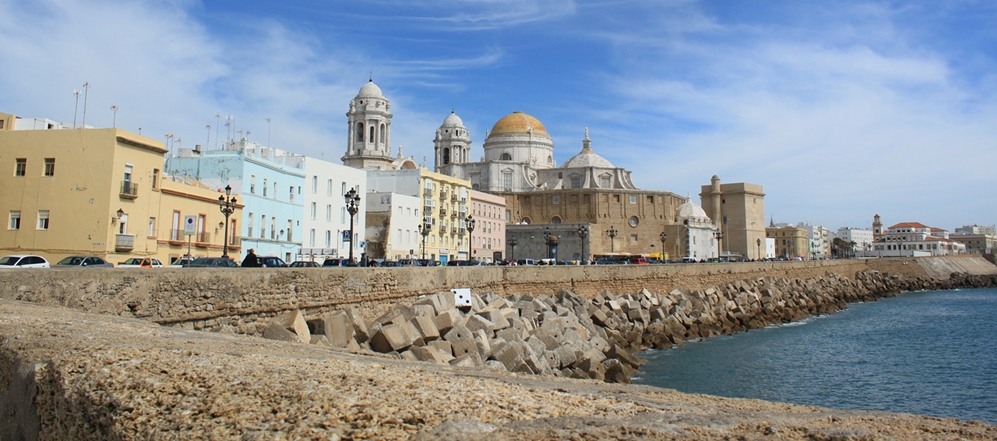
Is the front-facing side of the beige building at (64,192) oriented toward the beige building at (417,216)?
no

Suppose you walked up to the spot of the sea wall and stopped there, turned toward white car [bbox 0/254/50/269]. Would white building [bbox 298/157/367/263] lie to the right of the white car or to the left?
right

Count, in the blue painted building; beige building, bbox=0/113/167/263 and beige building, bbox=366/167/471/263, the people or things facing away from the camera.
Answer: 0

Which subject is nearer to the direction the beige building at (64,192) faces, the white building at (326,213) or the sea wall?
the sea wall

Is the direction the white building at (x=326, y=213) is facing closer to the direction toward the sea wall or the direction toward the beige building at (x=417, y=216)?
the sea wall

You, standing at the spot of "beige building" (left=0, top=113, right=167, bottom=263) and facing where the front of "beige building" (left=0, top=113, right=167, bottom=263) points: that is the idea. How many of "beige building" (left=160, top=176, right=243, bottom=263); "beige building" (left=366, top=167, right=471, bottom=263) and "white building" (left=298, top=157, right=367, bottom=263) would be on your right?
0

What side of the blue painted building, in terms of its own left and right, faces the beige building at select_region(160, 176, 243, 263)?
right

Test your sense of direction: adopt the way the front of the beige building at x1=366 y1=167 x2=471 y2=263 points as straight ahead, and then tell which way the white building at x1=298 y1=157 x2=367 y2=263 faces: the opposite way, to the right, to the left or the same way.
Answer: the same way

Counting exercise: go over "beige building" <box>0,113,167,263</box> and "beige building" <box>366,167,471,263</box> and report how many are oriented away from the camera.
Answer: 0

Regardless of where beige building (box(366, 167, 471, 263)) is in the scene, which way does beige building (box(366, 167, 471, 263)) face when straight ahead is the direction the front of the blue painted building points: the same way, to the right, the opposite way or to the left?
the same way

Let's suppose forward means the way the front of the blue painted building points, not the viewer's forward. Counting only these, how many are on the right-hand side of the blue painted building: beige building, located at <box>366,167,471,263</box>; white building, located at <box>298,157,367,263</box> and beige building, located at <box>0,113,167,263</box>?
1

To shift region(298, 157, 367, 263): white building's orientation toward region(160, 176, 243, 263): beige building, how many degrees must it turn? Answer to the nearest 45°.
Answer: approximately 90° to its right

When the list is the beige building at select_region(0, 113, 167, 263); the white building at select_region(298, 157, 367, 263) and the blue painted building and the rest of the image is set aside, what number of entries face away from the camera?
0

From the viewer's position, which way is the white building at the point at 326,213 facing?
facing the viewer and to the right of the viewer
